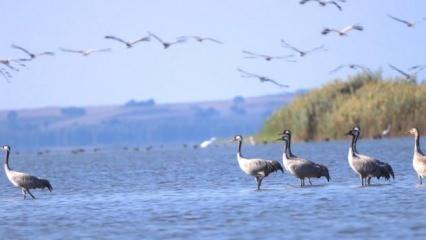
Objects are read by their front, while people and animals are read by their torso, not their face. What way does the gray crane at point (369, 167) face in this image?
to the viewer's left

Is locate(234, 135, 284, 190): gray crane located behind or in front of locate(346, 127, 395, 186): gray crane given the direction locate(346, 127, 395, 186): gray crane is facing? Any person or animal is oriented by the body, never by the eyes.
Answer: in front

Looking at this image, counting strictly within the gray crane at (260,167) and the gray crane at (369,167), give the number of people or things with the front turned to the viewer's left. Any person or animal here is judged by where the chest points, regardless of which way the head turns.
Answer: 2

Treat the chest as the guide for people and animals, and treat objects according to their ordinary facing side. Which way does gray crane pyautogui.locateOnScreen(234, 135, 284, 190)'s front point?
to the viewer's left

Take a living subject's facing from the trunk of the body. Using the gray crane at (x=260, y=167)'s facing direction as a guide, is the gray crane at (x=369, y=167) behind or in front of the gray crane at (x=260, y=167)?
behind
